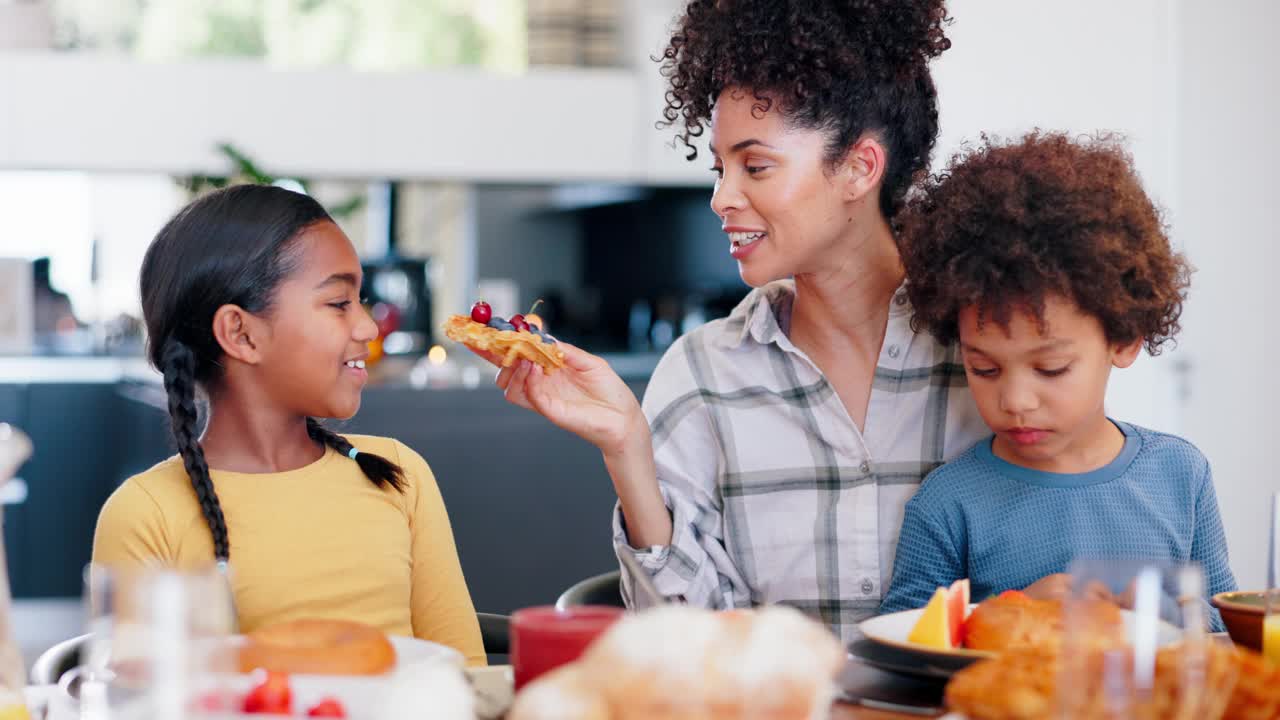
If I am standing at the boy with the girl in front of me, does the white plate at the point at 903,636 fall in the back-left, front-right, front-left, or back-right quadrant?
front-left

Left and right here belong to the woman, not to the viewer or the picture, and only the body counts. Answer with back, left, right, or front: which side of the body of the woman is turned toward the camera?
front

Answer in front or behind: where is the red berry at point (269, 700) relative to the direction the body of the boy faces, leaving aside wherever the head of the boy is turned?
in front

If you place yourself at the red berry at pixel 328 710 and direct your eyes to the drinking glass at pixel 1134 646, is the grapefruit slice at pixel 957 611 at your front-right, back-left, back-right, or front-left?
front-left

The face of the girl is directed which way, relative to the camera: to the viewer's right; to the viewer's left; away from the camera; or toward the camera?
to the viewer's right

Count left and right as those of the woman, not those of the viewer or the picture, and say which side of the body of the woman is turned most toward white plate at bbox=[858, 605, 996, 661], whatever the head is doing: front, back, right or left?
front

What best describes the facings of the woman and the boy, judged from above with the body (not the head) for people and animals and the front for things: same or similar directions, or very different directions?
same or similar directions

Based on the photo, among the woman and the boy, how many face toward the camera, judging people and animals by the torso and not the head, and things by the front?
2

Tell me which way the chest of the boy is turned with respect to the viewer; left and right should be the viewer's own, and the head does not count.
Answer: facing the viewer

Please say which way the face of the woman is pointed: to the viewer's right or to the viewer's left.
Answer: to the viewer's left
